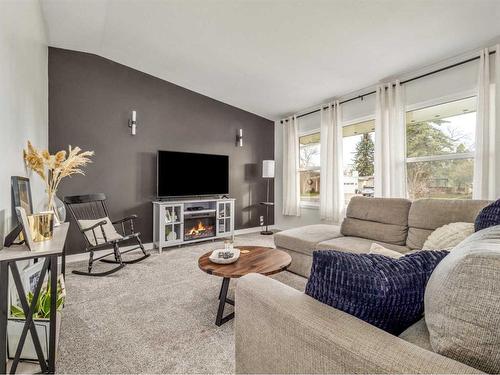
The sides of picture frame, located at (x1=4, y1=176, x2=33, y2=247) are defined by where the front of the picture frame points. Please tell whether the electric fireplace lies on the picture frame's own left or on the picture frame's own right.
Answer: on the picture frame's own left

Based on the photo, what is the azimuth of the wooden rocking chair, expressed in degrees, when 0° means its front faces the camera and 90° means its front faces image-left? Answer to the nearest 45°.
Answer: approximately 315°

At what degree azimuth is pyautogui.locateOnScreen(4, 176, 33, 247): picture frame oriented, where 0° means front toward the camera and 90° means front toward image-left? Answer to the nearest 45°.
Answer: approximately 315°

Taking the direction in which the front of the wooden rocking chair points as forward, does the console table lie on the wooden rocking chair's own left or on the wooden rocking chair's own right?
on the wooden rocking chair's own right

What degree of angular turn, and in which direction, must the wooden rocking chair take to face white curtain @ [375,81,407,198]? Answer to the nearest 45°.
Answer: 0° — it already faces it

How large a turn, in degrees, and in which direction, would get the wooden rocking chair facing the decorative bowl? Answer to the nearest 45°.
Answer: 0° — it already faces it
